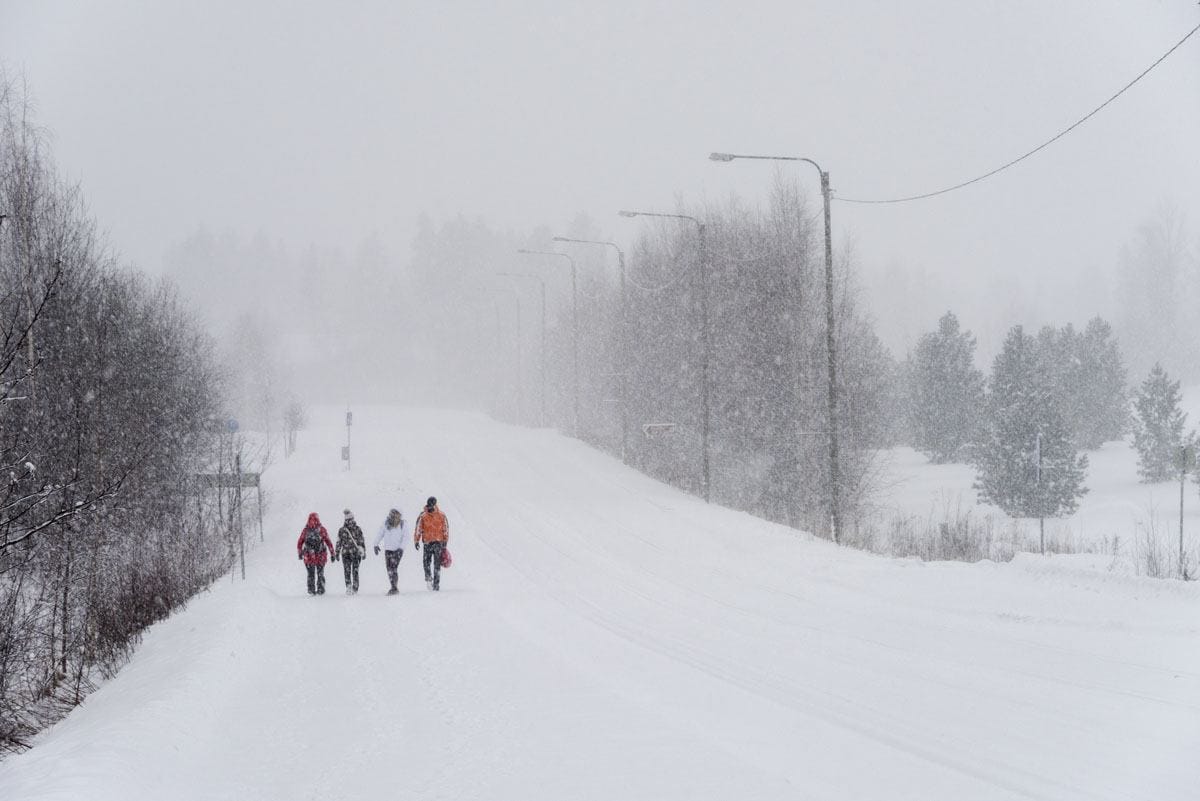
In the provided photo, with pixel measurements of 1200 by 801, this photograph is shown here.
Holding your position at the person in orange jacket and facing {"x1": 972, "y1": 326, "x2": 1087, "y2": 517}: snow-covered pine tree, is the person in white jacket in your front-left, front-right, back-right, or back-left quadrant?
back-left

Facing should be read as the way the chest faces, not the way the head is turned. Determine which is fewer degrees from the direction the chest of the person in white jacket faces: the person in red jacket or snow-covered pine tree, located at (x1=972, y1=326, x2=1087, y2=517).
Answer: the snow-covered pine tree

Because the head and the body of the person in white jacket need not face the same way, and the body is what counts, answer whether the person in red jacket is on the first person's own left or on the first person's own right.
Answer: on the first person's own left

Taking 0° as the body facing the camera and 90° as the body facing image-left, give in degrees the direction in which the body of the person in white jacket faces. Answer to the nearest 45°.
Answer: approximately 180°

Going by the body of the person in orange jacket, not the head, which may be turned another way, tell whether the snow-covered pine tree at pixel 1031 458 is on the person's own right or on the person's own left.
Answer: on the person's own right

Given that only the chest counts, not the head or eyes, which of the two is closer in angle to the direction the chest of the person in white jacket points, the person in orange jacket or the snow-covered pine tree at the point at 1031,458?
the snow-covered pine tree

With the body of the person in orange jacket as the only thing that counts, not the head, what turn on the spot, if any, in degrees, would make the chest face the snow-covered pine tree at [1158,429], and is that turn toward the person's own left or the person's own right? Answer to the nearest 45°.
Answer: approximately 45° to the person's own right

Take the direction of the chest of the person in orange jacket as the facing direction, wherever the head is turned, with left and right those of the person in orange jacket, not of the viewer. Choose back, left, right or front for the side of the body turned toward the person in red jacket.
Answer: left

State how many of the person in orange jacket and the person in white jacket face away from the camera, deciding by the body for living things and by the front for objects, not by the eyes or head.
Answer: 2

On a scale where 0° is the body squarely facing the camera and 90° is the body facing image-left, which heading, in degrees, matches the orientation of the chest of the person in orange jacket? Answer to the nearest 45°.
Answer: approximately 180°

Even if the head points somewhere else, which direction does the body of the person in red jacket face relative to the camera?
away from the camera
